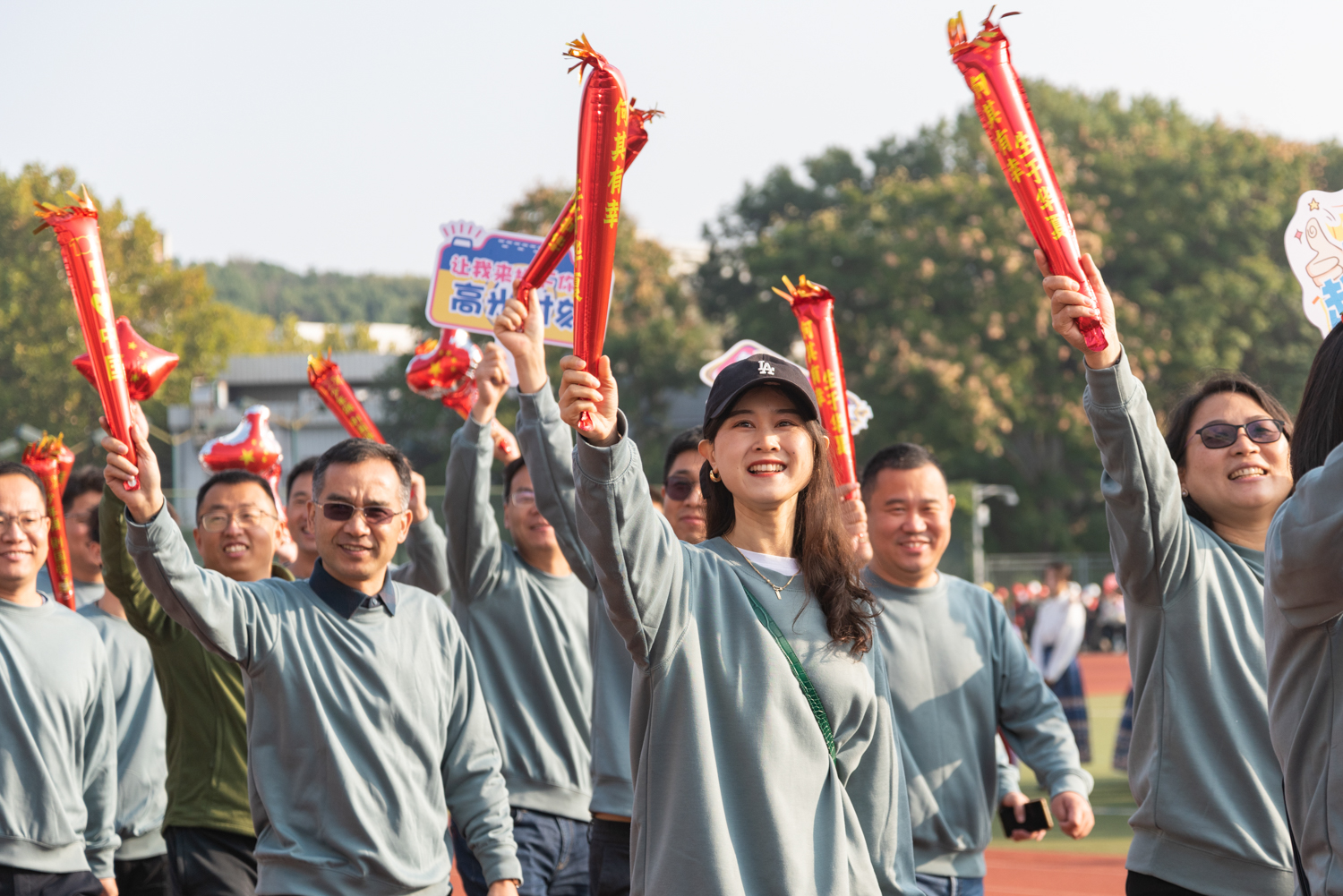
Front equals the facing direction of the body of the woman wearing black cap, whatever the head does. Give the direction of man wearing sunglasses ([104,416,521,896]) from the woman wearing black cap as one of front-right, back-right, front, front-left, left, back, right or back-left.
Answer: back-right

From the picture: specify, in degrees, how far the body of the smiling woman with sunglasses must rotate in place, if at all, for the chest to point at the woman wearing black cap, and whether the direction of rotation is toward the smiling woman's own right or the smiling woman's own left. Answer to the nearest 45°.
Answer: approximately 90° to the smiling woman's own right

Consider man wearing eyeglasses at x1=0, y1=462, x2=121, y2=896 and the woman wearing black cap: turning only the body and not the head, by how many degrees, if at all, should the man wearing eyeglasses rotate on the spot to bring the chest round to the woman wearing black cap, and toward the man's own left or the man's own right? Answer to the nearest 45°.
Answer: approximately 45° to the man's own left

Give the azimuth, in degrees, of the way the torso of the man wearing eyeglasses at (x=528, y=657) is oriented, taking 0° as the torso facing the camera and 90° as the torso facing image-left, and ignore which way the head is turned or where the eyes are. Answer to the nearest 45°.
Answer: approximately 0°

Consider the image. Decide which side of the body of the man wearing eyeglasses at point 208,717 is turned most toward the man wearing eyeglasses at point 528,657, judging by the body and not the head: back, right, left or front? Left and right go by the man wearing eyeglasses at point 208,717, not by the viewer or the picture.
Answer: left

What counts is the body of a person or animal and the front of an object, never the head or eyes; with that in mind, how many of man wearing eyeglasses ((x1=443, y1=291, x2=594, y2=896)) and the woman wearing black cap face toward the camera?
2

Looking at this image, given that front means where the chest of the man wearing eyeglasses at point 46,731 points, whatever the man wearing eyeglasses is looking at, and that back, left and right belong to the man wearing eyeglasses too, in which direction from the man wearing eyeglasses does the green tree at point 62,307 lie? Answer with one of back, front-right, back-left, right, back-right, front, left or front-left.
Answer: back

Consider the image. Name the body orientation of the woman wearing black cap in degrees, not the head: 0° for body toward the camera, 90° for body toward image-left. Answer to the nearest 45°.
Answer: approximately 0°

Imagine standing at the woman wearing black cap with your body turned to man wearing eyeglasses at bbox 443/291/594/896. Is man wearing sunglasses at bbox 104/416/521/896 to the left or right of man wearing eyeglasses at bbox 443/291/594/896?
left

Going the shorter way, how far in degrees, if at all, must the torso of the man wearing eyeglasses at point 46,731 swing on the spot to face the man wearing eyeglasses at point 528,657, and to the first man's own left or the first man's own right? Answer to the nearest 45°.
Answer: approximately 90° to the first man's own left
